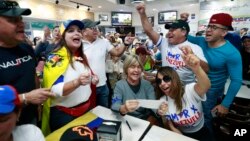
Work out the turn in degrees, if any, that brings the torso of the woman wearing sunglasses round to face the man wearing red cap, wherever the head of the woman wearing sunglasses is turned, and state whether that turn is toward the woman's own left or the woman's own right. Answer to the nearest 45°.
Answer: approximately 180°

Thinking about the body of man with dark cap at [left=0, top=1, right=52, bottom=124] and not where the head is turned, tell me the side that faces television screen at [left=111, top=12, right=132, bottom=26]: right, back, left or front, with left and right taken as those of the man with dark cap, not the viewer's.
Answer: left

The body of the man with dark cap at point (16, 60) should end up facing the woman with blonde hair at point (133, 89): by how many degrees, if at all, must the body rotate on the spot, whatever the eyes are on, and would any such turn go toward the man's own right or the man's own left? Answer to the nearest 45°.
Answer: approximately 45° to the man's own left

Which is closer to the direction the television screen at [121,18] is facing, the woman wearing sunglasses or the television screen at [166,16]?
the woman wearing sunglasses

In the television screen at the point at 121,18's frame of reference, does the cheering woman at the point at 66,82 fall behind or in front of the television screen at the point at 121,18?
in front

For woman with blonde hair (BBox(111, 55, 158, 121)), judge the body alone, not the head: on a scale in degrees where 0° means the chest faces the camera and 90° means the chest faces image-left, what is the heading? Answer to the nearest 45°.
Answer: approximately 0°

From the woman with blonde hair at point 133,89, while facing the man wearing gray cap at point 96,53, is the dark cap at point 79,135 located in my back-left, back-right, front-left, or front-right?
back-left

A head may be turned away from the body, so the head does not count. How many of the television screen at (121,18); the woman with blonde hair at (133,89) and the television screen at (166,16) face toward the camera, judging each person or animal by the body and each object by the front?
3

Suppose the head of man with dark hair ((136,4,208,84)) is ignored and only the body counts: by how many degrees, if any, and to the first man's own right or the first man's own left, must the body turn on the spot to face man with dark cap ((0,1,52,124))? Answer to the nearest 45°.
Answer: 0° — they already face them

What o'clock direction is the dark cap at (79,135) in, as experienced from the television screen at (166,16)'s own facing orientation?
The dark cap is roughly at 12 o'clock from the television screen.

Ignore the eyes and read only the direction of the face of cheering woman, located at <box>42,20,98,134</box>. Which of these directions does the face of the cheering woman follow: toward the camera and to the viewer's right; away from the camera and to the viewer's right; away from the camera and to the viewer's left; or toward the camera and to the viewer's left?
toward the camera and to the viewer's right

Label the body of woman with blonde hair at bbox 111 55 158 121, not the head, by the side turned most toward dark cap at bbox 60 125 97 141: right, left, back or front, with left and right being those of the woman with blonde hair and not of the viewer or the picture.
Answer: front

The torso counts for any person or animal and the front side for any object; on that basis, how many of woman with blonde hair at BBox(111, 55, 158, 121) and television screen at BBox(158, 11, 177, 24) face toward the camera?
2

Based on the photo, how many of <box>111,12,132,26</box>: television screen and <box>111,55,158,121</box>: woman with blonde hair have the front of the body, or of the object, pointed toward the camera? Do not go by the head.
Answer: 2

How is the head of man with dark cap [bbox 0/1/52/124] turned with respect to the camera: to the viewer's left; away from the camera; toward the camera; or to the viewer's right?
to the viewer's right

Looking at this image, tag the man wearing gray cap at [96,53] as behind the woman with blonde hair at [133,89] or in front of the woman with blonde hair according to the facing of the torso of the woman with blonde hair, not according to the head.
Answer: behind
